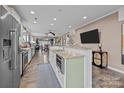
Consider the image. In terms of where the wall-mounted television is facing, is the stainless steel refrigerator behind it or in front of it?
in front

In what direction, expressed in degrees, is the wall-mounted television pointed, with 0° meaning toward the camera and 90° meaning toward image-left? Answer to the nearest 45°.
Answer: approximately 45°

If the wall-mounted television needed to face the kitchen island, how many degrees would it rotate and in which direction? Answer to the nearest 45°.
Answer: approximately 45° to its left

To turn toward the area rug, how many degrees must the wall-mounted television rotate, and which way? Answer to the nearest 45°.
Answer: approximately 45° to its left
